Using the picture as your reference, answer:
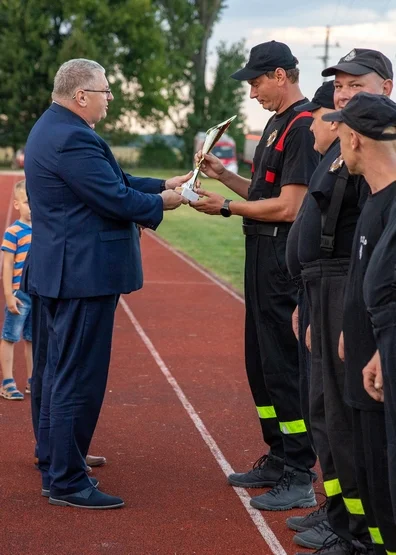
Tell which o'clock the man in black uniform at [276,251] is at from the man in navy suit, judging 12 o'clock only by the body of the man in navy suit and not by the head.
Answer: The man in black uniform is roughly at 12 o'clock from the man in navy suit.

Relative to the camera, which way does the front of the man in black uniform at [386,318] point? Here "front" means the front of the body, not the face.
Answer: to the viewer's left

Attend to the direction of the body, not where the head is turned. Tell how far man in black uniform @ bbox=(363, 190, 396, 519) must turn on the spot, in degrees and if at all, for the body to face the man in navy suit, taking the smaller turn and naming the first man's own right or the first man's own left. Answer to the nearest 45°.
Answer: approximately 45° to the first man's own right

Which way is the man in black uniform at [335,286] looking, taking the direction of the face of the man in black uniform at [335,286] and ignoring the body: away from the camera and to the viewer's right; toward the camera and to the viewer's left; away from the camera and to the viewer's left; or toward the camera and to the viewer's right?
toward the camera and to the viewer's left

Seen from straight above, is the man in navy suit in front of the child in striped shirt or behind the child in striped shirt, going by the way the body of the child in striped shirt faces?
in front

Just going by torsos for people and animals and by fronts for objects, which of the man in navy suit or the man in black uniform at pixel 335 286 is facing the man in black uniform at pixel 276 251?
the man in navy suit

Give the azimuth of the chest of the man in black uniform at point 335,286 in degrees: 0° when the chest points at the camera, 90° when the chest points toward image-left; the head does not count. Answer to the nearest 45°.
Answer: approximately 45°

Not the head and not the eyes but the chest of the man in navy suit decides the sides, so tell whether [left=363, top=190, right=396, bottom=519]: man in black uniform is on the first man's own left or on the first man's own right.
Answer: on the first man's own right

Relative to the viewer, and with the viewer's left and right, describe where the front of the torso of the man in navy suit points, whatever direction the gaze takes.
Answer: facing to the right of the viewer

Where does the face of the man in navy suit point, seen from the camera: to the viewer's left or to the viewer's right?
to the viewer's right

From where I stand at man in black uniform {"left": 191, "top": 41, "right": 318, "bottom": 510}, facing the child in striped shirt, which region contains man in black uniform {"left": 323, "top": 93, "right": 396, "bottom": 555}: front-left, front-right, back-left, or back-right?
back-left

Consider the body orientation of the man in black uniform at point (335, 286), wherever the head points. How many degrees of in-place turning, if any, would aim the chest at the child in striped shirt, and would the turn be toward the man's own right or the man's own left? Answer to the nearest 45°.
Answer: approximately 90° to the man's own right

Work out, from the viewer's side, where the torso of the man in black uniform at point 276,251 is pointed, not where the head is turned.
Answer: to the viewer's left

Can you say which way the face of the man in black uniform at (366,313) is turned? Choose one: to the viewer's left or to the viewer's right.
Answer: to the viewer's left
